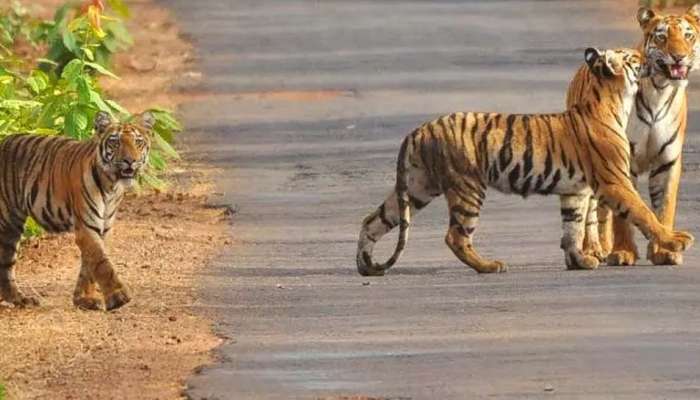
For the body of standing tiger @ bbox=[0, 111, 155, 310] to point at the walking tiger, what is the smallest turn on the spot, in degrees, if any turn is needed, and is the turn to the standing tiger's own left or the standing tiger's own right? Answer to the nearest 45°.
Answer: approximately 45° to the standing tiger's own left

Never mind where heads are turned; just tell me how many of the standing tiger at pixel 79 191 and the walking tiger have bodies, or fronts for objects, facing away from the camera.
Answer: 0

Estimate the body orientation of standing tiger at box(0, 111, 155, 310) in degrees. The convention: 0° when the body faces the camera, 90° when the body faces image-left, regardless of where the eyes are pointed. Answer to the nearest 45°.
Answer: approximately 315°

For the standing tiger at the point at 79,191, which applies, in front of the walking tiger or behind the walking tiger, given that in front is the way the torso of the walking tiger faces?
behind

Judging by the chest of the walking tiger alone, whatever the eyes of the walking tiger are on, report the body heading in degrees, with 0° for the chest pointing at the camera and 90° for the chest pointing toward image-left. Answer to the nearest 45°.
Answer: approximately 270°
